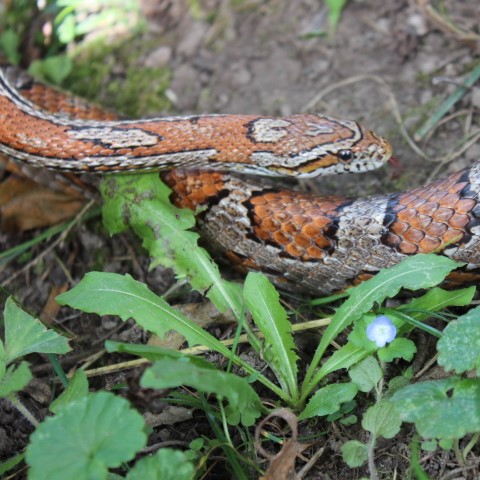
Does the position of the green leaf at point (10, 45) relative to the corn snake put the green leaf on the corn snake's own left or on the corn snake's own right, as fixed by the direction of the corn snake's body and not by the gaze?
on the corn snake's own left

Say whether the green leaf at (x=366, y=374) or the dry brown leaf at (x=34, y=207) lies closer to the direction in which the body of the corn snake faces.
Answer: the green leaf

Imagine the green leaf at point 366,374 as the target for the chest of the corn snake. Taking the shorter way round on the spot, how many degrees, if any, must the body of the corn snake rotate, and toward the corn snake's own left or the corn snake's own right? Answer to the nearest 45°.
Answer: approximately 90° to the corn snake's own right

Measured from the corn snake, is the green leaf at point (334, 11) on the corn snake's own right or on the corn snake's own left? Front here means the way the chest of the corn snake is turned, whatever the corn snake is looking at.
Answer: on the corn snake's own left

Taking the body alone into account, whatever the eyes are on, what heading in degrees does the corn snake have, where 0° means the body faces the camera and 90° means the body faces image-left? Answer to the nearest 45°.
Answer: approximately 270°

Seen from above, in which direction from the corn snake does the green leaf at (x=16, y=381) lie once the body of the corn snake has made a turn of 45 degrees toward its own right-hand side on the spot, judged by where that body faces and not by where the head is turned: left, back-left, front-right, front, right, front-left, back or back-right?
right

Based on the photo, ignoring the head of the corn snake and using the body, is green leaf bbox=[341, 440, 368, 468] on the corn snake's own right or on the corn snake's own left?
on the corn snake's own right

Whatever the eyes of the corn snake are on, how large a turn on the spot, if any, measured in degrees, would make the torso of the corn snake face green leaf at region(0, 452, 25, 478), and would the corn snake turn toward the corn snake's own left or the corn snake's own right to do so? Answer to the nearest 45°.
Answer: approximately 135° to the corn snake's own right
